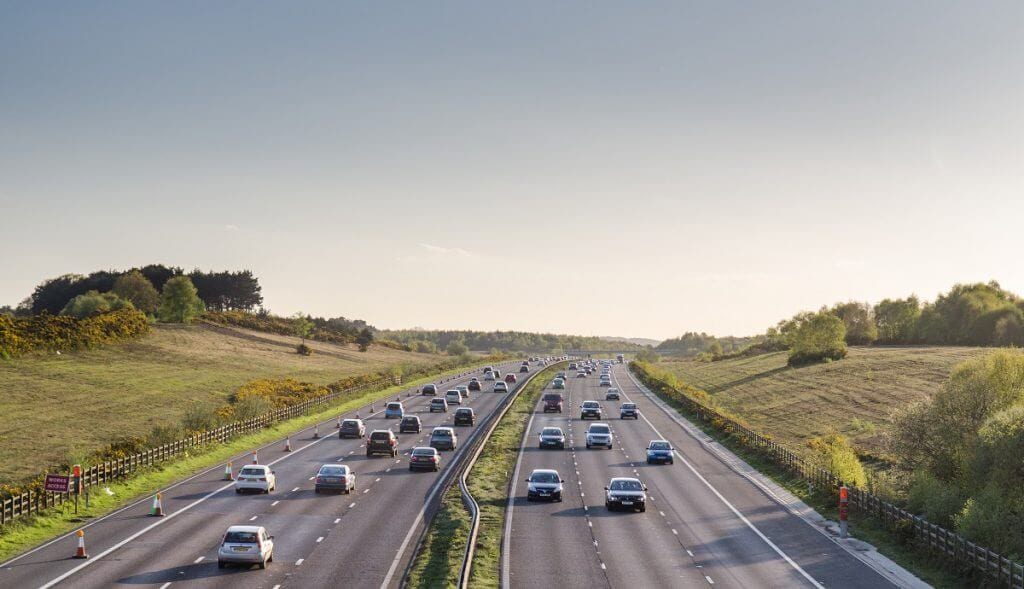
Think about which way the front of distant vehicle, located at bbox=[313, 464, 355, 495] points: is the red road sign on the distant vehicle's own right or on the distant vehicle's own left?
on the distant vehicle's own left

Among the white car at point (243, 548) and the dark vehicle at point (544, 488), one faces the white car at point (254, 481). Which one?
the white car at point (243, 548)

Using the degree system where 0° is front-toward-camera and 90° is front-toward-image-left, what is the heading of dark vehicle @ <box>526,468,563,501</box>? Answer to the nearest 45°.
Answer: approximately 0°

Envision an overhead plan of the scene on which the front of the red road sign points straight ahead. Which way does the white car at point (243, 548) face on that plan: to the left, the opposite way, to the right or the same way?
the opposite way

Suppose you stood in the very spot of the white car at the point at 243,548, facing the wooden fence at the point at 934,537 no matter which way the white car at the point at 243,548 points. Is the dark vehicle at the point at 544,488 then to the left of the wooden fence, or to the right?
left

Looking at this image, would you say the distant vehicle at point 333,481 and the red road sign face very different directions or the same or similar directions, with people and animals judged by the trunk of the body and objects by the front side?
very different directions

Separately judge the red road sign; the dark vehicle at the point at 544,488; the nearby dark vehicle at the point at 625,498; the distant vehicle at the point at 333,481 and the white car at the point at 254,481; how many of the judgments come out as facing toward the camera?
3

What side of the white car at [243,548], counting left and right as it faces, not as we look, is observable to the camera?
back
